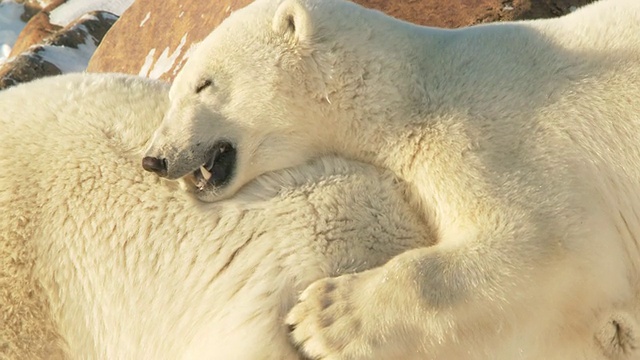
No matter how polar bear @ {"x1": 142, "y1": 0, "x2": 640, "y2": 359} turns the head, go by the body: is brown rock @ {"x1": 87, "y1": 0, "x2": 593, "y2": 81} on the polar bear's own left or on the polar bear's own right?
on the polar bear's own right

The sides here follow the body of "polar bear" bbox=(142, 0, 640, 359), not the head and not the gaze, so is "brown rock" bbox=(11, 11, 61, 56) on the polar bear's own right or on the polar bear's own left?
on the polar bear's own right

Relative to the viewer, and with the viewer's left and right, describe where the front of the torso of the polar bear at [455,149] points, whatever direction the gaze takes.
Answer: facing to the left of the viewer
